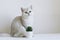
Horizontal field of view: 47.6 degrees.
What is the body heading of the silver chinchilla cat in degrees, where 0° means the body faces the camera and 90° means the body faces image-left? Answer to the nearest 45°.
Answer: approximately 315°
